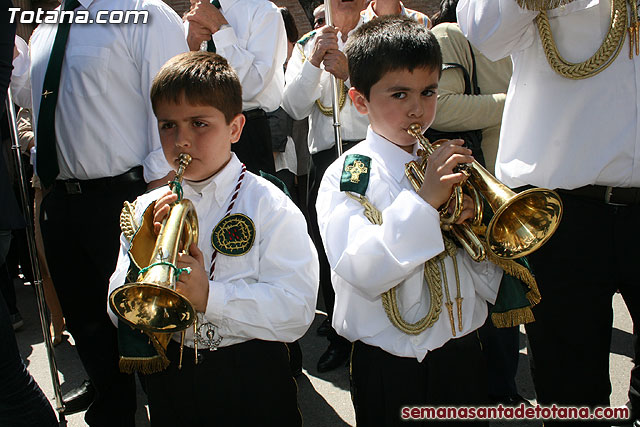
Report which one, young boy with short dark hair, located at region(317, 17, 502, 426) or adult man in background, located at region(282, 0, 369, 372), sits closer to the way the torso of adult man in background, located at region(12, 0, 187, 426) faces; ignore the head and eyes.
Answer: the young boy with short dark hair

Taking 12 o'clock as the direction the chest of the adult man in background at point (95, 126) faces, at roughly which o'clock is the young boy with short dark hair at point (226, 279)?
The young boy with short dark hair is roughly at 10 o'clock from the adult man in background.

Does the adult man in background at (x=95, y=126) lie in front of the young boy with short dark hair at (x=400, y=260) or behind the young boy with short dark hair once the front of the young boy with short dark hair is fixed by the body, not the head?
behind

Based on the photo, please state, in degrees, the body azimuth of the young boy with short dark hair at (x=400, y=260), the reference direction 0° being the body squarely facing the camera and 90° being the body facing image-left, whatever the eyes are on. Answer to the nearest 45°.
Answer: approximately 315°

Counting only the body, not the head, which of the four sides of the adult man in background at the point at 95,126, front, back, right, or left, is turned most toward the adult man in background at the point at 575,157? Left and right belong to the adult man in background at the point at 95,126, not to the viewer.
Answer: left

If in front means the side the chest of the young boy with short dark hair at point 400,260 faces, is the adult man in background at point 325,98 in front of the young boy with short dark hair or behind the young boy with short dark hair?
behind

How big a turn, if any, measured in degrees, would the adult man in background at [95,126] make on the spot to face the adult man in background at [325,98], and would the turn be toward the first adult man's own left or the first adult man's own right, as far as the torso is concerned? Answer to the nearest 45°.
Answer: approximately 135° to the first adult man's own left

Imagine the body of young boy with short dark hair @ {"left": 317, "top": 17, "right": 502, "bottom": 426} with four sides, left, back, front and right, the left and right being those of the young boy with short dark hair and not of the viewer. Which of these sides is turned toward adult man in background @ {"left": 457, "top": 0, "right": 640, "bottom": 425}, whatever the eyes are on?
left

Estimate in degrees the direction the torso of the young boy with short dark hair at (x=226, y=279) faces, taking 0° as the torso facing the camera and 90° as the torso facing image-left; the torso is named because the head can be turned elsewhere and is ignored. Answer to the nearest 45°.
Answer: approximately 45°

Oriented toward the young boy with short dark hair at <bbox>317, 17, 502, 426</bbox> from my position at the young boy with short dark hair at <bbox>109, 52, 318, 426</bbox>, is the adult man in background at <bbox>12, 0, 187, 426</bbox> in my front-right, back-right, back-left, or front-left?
back-left

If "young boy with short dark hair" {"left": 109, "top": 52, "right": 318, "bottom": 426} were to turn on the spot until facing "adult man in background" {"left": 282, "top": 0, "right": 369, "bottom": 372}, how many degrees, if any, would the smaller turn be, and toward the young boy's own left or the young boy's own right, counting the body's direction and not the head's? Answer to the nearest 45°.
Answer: approximately 135° to the young boy's own right

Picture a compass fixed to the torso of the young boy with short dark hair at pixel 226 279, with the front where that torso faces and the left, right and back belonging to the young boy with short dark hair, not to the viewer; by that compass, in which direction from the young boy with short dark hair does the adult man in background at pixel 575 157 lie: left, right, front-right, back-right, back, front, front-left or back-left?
back-left
